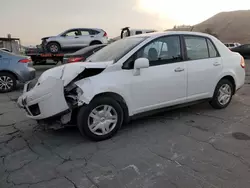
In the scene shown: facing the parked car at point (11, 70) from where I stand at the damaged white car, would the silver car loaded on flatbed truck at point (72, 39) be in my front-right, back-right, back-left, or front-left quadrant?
front-right

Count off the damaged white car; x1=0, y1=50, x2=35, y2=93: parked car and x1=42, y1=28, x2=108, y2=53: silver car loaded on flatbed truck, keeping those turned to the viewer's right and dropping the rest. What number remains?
0

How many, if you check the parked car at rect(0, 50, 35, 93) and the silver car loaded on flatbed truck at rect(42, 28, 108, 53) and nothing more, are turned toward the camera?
0

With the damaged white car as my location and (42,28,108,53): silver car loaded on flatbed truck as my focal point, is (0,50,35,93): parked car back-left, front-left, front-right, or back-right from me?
front-left

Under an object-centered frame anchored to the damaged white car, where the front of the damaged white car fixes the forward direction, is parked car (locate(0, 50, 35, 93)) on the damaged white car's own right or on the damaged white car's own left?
on the damaged white car's own right

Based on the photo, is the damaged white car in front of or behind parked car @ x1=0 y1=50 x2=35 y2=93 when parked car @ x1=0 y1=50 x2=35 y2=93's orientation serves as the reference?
behind

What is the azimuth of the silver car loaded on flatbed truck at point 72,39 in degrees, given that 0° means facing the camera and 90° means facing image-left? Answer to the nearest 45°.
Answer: approximately 90°

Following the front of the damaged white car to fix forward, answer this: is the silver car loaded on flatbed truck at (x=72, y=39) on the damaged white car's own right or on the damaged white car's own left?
on the damaged white car's own right

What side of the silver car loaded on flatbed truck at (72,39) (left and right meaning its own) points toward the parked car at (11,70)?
left

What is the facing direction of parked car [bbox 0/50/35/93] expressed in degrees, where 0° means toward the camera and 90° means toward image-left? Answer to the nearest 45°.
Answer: approximately 135°

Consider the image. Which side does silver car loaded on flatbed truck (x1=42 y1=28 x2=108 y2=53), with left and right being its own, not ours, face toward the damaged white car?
left

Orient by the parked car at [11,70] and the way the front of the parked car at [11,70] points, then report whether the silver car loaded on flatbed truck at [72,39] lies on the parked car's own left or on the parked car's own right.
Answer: on the parked car's own right

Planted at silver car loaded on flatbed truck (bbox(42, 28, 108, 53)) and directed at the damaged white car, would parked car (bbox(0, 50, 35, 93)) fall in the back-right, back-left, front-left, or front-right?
front-right
